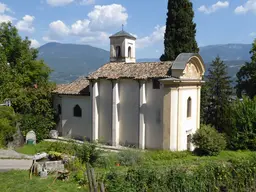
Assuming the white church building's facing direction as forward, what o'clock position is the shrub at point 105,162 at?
The shrub is roughly at 2 o'clock from the white church building.

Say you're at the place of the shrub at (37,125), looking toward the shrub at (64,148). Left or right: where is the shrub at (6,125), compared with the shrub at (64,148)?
right

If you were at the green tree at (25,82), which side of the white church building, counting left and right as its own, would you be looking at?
back

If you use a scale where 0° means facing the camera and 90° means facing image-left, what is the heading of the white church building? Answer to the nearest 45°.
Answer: approximately 315°

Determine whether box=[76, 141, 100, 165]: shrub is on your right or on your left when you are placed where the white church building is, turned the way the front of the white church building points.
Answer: on your right

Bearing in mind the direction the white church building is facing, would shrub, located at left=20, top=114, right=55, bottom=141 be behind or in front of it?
behind

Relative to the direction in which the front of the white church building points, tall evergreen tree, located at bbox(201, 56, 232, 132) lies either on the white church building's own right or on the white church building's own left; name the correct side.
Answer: on the white church building's own left

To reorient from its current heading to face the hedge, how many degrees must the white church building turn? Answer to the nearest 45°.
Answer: approximately 45° to its right

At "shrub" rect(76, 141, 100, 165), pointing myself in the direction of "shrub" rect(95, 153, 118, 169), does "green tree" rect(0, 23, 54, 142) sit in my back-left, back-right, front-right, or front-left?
back-left

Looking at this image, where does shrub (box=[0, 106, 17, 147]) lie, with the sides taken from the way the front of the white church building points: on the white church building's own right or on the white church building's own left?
on the white church building's own right
